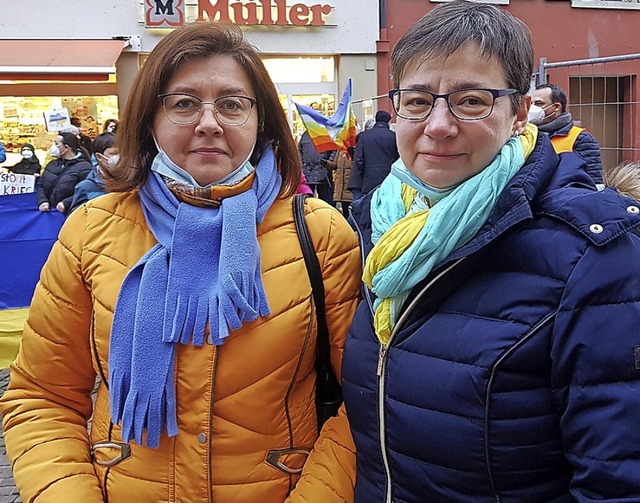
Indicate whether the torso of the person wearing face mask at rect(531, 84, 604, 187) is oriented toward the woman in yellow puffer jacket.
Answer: no

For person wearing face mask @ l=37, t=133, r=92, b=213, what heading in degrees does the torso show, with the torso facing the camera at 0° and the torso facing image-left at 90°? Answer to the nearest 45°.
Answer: approximately 45°

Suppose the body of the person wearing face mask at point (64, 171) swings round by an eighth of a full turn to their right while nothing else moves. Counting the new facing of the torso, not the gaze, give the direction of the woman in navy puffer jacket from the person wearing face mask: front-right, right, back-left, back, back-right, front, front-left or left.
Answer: left

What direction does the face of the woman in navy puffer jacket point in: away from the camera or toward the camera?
toward the camera

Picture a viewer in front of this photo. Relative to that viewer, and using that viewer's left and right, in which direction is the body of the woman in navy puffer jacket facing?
facing the viewer and to the left of the viewer

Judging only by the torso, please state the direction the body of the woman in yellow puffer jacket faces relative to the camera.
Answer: toward the camera

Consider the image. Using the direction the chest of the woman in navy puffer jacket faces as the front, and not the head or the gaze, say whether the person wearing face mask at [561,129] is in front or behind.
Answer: behind

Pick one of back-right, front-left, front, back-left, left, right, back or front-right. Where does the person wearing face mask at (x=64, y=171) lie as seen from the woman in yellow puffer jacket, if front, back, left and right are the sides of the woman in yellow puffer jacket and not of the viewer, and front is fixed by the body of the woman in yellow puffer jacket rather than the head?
back

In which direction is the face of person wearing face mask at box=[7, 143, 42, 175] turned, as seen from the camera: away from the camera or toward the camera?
toward the camera

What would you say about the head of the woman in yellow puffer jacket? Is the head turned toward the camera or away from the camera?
toward the camera

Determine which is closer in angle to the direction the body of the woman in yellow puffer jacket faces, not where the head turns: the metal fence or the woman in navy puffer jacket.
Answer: the woman in navy puffer jacket
